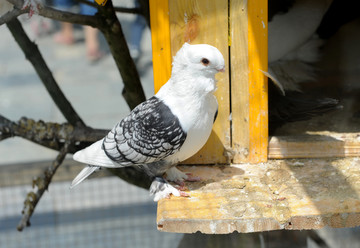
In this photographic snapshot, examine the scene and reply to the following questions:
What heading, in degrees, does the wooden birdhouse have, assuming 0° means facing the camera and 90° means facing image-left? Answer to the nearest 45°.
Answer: approximately 0°

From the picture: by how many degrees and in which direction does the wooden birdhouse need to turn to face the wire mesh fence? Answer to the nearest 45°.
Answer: approximately 135° to its right
